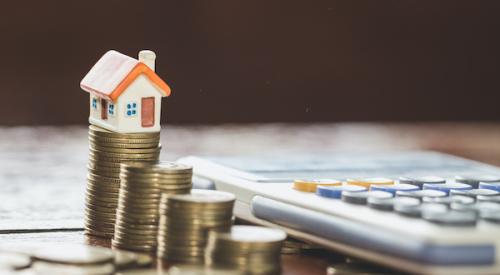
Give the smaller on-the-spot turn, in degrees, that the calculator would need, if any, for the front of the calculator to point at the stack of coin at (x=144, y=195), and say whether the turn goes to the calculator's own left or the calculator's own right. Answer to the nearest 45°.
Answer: approximately 135° to the calculator's own right

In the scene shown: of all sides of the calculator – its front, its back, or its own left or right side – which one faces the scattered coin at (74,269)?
right

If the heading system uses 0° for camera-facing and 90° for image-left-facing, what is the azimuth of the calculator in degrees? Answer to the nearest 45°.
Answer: approximately 315°
